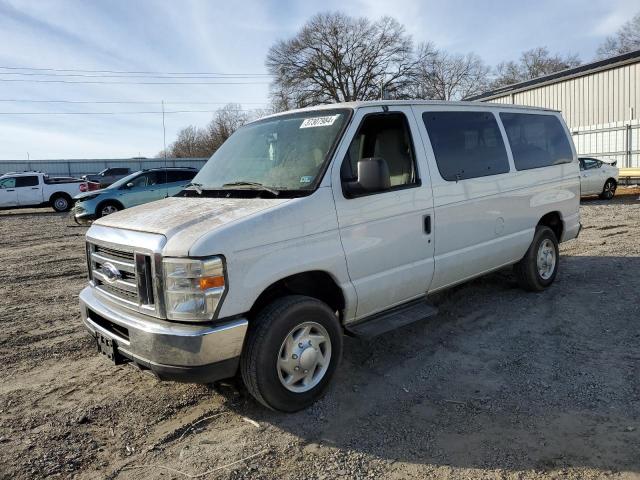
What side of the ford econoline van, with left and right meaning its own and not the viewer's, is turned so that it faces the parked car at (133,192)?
right

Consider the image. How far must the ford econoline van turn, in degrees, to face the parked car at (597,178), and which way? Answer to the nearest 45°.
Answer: approximately 180°

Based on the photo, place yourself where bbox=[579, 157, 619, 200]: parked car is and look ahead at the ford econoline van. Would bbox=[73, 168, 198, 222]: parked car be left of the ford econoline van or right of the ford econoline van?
right

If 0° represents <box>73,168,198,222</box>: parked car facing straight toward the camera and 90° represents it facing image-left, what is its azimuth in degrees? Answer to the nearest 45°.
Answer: approximately 45°

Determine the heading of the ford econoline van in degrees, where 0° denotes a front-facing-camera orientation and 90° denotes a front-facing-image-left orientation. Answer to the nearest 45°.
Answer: approximately 45°

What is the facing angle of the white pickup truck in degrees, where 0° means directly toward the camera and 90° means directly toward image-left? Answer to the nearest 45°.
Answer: approximately 90°
